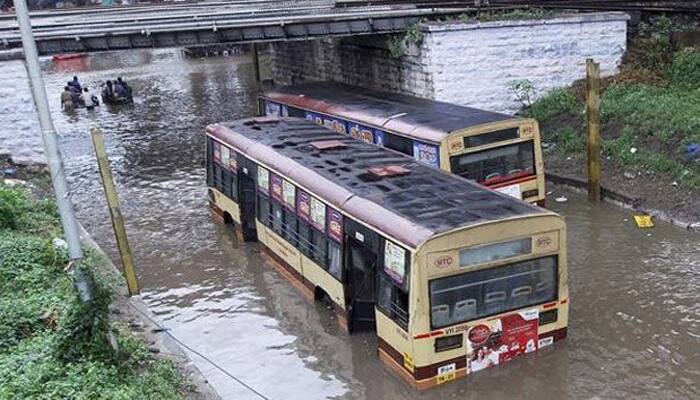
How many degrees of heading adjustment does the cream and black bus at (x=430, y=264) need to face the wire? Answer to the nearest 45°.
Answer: approximately 45° to its left

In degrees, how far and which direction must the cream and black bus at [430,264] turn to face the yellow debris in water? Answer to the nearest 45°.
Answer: approximately 90° to its right

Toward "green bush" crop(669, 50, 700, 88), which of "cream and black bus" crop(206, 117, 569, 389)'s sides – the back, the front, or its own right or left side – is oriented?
right

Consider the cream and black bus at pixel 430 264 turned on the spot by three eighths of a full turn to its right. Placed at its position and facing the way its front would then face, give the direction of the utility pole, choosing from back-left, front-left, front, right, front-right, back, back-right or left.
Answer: back

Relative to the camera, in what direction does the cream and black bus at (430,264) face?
facing away from the viewer and to the left of the viewer
